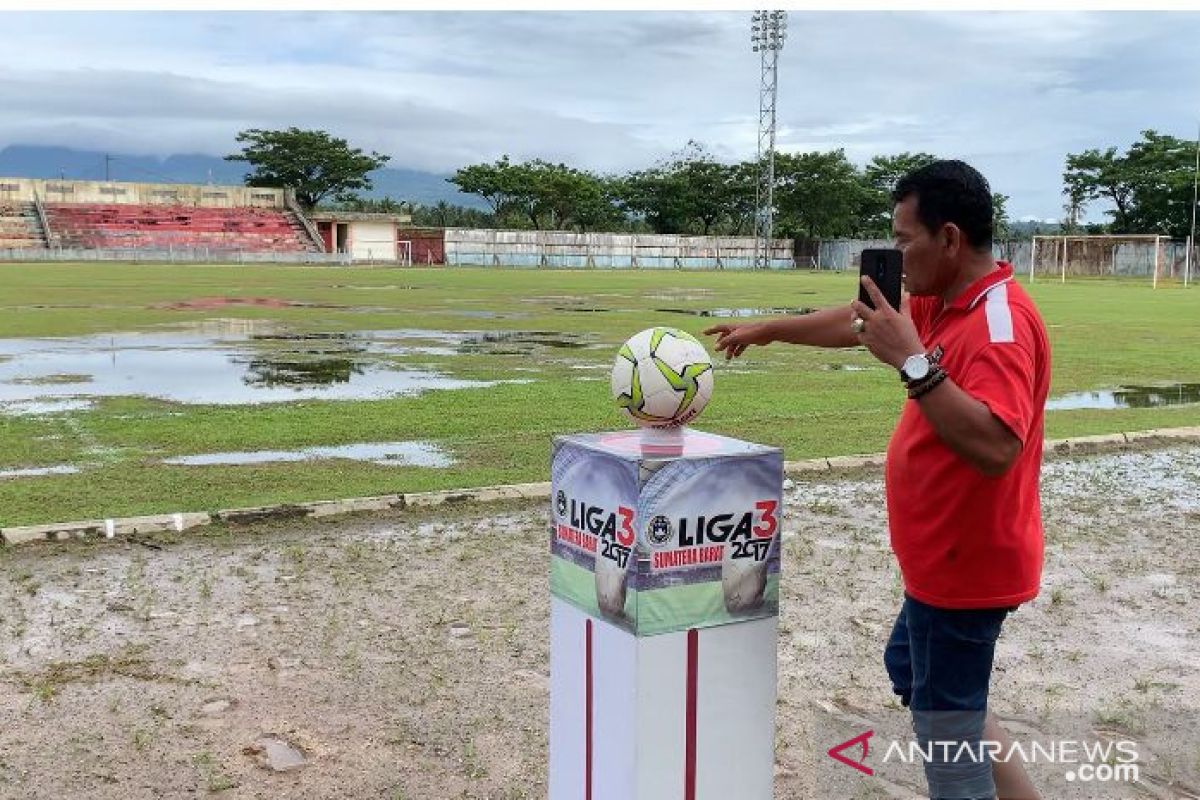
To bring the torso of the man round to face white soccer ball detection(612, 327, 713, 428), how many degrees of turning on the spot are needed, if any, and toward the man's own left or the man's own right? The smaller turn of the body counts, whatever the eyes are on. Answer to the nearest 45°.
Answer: approximately 45° to the man's own right

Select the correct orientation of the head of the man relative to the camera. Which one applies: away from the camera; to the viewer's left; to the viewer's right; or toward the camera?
to the viewer's left

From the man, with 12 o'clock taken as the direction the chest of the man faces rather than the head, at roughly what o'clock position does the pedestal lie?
The pedestal is roughly at 12 o'clock from the man.

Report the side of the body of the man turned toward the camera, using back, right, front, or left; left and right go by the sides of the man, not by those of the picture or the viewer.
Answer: left
